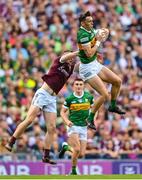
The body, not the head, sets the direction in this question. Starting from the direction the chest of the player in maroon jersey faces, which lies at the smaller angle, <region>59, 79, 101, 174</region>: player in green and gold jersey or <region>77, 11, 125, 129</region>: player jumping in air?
the player jumping in air

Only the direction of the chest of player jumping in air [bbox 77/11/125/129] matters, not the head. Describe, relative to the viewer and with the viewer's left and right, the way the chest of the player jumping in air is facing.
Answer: facing the viewer and to the right of the viewer

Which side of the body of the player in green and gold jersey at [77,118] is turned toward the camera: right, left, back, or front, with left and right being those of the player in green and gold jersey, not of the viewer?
front

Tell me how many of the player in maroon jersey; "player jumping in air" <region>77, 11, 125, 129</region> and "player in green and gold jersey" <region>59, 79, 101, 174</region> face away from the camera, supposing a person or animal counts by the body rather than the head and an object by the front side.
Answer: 0

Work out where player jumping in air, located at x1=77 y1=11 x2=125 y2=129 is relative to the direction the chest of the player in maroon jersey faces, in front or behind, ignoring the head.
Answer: in front

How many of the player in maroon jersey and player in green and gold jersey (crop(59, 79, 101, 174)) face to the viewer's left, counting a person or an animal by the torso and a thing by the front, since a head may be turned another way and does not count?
0
